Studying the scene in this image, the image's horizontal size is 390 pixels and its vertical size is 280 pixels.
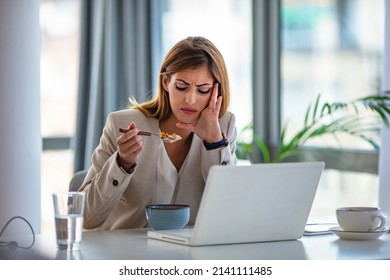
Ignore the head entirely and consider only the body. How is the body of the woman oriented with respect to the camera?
toward the camera

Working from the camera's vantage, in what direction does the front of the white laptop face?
facing away from the viewer and to the left of the viewer

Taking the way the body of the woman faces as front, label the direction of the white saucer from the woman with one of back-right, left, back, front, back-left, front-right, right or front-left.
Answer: front-left

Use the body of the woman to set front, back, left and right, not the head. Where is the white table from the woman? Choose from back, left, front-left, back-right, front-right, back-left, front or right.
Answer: front

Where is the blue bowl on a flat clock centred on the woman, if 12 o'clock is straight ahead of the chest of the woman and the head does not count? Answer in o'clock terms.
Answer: The blue bowl is roughly at 12 o'clock from the woman.

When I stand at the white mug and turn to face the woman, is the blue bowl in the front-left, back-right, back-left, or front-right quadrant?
front-left

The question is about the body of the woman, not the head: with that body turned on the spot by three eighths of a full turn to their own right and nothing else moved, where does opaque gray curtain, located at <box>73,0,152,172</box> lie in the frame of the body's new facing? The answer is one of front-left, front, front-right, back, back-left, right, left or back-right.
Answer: front-right

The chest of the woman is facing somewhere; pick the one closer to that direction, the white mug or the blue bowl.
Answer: the blue bowl

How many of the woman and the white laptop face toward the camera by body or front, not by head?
1
